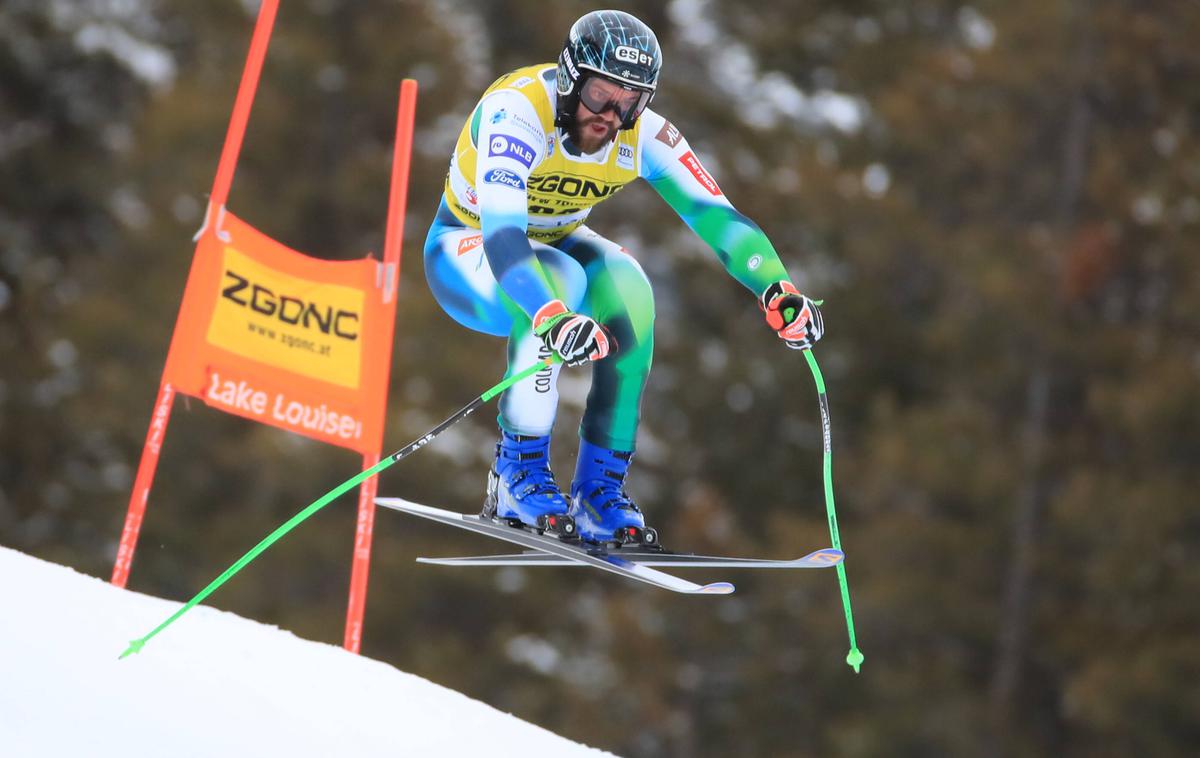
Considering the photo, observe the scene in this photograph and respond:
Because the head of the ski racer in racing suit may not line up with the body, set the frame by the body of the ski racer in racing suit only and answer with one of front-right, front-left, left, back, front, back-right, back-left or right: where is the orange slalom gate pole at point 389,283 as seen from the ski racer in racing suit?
back

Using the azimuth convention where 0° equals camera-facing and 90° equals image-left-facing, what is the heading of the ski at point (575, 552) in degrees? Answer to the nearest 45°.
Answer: approximately 315°

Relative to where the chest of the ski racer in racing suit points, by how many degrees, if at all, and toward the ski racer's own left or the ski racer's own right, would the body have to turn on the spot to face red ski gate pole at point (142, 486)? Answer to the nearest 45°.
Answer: approximately 180°

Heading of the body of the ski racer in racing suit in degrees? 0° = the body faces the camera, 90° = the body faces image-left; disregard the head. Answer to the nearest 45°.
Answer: approximately 315°

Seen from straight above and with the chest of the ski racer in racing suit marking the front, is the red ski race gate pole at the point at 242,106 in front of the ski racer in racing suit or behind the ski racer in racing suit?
behind
